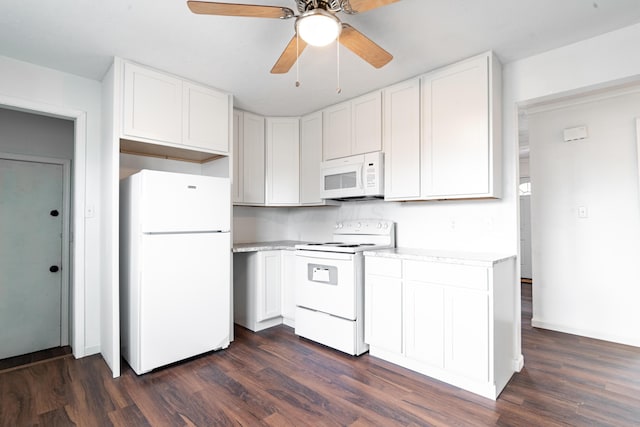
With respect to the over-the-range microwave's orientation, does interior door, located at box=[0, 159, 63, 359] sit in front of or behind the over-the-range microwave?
in front

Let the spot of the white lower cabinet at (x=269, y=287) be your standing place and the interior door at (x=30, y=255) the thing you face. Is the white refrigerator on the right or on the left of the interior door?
left

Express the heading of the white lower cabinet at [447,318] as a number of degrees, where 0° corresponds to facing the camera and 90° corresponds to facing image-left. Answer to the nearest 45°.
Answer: approximately 45°

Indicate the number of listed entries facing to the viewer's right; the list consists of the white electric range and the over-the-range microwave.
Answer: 0

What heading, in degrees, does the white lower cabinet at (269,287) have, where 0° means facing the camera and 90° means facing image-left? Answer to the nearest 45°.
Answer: approximately 315°

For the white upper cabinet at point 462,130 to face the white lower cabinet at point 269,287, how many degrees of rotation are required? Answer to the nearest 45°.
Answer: approximately 45° to its right
